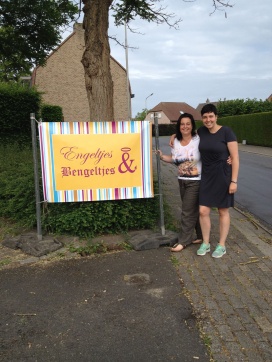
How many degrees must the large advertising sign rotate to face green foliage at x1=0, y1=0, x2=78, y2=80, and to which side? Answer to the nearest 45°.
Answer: approximately 180°

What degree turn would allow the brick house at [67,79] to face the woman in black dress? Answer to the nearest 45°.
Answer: approximately 90° to its right

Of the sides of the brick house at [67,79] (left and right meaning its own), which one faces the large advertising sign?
right

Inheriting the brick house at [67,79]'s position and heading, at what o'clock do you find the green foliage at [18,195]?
The green foliage is roughly at 3 o'clock from the brick house.

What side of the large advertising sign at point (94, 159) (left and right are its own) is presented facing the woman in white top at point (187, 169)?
left

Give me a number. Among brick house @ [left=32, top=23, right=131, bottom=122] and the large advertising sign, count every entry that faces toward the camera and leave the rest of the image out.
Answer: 1

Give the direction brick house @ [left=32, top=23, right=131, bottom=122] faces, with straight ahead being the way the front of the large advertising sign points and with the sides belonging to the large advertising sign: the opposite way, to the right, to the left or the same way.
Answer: to the left
